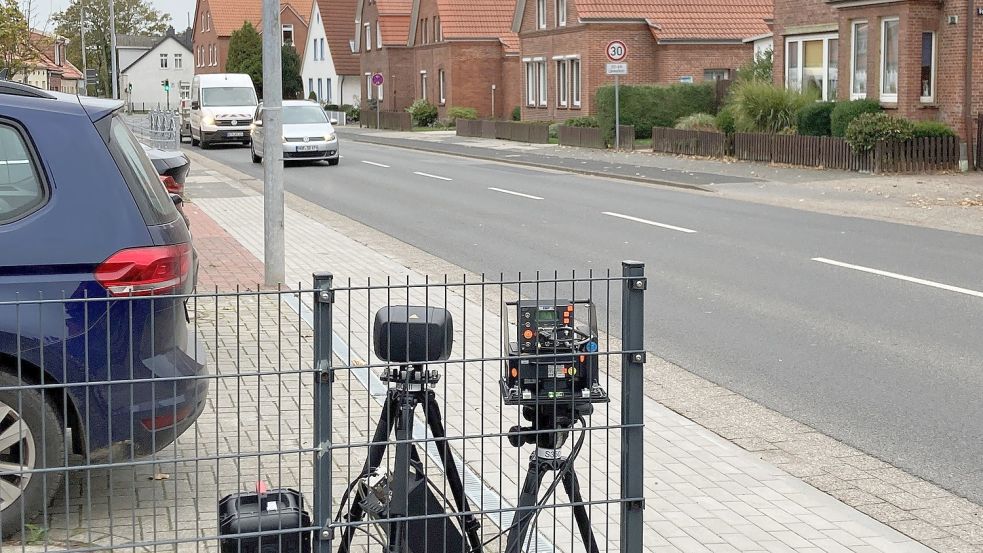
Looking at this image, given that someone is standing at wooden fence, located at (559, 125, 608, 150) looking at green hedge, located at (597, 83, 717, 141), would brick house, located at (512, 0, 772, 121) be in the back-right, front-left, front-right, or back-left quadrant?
front-left

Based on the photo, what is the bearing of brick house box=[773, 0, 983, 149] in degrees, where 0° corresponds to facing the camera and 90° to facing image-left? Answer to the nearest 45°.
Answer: approximately 45°

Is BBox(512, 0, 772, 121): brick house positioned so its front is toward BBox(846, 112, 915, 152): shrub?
no

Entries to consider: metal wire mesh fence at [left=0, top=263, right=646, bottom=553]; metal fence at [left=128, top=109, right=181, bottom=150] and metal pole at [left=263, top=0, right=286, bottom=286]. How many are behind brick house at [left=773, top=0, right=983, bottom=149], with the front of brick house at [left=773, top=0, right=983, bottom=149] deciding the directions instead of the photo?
0

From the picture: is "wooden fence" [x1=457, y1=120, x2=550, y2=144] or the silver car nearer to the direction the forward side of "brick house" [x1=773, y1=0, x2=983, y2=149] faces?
the silver car

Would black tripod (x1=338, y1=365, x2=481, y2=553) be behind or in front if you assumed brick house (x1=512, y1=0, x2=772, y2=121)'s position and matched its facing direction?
in front

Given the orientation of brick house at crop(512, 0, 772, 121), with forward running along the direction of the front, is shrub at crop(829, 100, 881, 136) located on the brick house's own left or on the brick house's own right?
on the brick house's own left

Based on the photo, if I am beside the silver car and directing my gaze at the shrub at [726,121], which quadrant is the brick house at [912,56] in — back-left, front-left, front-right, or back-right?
front-right

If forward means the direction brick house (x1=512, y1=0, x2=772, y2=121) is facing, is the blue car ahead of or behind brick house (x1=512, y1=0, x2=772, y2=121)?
ahead

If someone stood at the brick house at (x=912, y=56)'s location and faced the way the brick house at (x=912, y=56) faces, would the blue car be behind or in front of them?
in front

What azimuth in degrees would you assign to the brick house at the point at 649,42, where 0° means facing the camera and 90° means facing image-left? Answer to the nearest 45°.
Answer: approximately 45°

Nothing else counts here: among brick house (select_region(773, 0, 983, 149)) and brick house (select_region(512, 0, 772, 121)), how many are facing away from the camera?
0

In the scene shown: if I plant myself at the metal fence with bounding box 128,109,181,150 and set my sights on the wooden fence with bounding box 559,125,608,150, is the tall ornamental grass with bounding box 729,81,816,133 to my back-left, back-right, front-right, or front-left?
front-right

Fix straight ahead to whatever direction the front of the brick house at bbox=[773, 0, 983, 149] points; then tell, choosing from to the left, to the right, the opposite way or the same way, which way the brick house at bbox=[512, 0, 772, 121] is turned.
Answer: the same way

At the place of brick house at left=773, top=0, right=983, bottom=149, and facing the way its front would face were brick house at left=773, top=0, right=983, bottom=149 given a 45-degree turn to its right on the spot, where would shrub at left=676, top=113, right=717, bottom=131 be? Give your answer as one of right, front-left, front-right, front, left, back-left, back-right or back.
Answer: front-right

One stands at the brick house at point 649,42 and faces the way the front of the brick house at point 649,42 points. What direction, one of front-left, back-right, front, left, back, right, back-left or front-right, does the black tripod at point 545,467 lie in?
front-left
